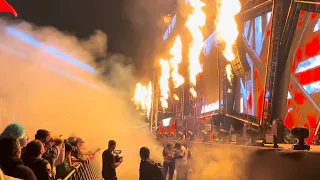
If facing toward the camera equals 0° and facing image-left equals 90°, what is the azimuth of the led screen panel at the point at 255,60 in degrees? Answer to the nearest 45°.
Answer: approximately 45°

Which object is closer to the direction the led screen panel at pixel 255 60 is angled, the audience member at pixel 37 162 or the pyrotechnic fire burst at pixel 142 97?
the audience member

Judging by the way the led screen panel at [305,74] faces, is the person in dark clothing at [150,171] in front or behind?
in front

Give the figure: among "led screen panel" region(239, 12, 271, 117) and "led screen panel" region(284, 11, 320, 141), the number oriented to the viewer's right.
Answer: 0

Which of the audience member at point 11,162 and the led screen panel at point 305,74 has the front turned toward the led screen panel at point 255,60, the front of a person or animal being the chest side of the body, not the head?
the audience member

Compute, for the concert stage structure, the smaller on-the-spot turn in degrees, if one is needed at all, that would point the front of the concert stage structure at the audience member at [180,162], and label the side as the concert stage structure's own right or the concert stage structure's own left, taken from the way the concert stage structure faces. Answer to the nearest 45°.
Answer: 0° — it already faces them

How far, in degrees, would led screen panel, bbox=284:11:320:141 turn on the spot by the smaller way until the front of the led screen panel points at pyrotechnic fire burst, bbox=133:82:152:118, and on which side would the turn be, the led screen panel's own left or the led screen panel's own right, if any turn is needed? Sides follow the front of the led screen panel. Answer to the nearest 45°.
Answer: approximately 90° to the led screen panel's own right

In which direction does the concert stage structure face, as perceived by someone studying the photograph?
facing the viewer and to the left of the viewer

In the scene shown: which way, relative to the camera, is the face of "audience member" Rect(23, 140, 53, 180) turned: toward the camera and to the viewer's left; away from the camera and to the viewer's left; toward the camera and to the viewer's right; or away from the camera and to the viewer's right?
away from the camera and to the viewer's right

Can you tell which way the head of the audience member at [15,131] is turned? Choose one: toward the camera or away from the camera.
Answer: away from the camera

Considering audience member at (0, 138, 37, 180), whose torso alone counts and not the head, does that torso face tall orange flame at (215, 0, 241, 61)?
yes

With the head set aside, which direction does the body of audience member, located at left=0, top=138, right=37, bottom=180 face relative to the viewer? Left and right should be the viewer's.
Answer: facing away from the viewer and to the right of the viewer

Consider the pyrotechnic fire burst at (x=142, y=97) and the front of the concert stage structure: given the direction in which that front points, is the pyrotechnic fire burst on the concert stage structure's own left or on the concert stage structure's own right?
on the concert stage structure's own right
